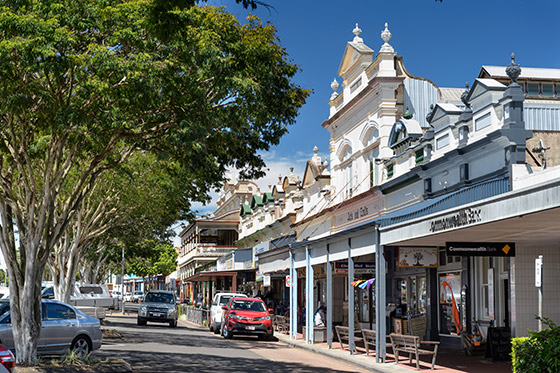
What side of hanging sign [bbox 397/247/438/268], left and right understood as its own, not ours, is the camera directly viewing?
front

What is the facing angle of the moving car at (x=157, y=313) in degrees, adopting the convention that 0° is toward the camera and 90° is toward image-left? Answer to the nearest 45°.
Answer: approximately 0°

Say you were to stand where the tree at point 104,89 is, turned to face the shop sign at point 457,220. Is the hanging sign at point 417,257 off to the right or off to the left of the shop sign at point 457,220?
left

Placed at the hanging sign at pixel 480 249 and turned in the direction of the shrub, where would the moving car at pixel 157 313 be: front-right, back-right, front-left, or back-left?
back-right

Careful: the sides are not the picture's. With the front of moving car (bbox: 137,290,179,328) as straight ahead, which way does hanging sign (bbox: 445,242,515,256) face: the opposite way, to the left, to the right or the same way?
the same way

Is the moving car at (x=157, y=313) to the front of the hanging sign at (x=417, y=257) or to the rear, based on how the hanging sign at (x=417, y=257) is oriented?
to the rear

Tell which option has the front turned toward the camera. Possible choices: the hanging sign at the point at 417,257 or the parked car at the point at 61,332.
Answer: the hanging sign

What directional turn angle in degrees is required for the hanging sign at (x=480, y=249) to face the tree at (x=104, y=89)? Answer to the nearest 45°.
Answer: approximately 90° to its right

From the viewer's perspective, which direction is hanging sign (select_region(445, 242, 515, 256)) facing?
toward the camera

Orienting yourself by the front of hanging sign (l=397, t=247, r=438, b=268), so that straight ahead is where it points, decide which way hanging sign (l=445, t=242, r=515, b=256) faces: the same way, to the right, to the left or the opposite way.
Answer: the same way

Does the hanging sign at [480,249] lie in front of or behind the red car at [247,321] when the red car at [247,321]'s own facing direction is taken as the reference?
in front

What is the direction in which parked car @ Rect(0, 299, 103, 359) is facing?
to the viewer's left
